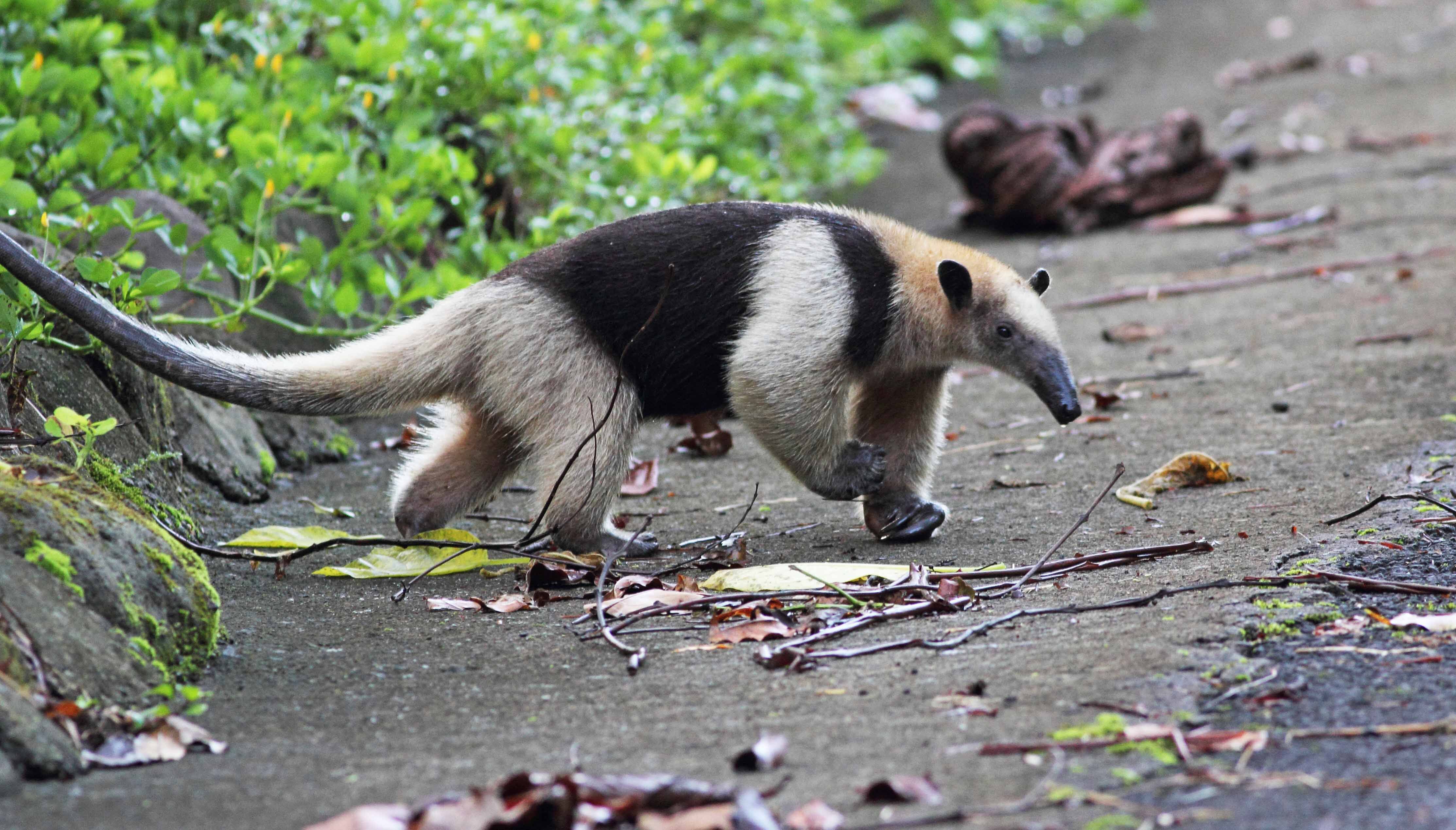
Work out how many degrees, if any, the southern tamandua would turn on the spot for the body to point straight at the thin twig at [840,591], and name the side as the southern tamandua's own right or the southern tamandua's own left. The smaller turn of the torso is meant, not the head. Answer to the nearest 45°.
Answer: approximately 90° to the southern tamandua's own right

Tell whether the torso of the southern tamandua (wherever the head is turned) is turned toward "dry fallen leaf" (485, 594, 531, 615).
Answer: no

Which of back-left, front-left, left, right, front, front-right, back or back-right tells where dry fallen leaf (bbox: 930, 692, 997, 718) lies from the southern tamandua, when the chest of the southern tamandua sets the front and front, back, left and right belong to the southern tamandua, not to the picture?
right

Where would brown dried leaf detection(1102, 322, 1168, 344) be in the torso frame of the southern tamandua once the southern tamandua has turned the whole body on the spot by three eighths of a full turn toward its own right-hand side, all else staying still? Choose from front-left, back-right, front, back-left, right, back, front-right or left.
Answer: back

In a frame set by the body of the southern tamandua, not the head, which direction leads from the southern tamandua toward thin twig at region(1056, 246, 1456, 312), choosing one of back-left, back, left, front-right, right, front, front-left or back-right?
front-left

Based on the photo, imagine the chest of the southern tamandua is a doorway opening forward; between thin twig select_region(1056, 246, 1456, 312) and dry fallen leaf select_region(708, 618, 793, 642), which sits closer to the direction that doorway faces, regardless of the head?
the thin twig

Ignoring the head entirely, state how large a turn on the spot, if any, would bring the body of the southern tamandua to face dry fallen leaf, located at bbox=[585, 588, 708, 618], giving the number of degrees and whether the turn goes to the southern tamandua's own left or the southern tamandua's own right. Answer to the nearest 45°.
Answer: approximately 90° to the southern tamandua's own right

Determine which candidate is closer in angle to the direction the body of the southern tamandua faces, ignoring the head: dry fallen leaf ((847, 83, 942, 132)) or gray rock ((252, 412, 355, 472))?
the dry fallen leaf

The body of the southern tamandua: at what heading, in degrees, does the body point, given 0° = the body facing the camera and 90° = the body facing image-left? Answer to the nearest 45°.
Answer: approximately 270°

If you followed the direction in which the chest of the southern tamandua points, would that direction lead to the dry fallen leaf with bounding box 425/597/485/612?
no

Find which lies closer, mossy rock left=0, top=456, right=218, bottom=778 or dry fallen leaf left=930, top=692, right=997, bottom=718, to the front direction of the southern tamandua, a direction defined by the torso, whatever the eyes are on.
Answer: the dry fallen leaf

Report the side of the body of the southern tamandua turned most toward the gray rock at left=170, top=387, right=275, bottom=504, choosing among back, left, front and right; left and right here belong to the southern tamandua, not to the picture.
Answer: back

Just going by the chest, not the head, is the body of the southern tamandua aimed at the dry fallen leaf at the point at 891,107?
no

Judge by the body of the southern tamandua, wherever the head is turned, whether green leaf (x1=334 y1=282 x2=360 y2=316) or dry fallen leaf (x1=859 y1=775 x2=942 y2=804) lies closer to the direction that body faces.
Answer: the dry fallen leaf

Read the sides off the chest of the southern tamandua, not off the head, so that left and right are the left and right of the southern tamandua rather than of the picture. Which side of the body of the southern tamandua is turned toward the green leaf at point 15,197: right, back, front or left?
back

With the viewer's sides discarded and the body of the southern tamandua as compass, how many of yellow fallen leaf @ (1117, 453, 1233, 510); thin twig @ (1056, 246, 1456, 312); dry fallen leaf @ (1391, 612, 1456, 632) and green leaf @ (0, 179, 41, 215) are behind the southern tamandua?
1
